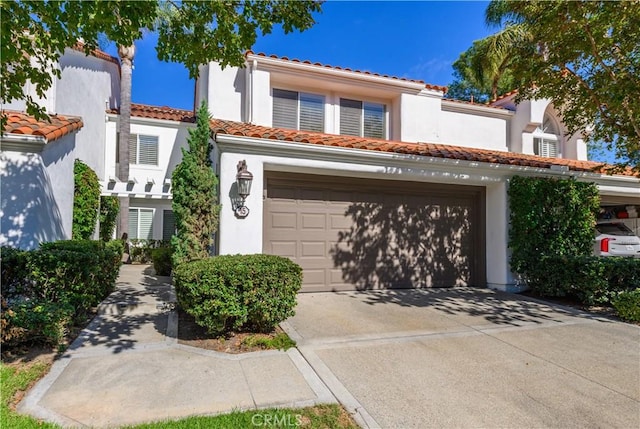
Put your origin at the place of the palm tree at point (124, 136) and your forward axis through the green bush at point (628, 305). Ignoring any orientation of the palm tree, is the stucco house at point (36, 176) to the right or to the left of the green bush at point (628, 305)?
right

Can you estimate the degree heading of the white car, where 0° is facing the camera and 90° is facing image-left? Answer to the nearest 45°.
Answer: approximately 135°

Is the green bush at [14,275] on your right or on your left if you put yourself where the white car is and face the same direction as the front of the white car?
on your left

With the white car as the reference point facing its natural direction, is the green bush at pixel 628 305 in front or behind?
behind

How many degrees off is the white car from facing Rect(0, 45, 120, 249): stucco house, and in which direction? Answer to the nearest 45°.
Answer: approximately 90° to its left

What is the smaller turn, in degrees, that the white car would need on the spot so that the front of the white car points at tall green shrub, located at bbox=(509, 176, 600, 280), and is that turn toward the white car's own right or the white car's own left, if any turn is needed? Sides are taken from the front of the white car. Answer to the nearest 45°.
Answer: approximately 135° to the white car's own left

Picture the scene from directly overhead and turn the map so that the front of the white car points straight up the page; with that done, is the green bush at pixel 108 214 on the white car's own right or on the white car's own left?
on the white car's own left

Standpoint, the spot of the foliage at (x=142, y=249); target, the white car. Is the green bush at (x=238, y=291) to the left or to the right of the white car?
right

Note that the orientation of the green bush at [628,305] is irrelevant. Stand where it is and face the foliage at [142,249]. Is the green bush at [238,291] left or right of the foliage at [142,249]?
left

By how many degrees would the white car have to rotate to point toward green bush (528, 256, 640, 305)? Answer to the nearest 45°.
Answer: approximately 135° to its left

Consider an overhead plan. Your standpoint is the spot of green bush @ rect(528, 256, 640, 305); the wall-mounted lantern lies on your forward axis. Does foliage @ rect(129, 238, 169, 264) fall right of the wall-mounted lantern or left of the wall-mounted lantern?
right

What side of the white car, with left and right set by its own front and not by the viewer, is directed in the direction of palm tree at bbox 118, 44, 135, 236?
left

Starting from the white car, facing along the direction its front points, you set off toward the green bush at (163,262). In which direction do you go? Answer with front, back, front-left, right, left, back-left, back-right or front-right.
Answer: left

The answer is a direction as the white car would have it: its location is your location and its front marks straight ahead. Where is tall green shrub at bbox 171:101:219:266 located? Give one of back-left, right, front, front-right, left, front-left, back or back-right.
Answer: left

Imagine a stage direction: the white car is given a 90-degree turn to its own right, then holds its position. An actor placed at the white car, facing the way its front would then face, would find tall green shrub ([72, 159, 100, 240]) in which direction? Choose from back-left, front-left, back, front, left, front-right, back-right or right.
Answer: back
